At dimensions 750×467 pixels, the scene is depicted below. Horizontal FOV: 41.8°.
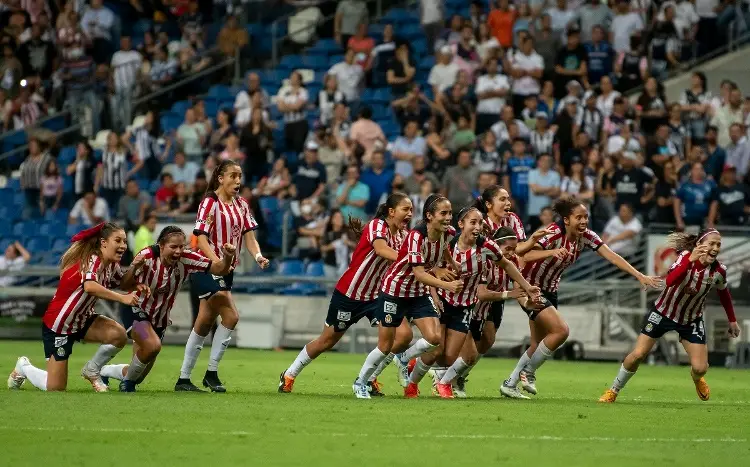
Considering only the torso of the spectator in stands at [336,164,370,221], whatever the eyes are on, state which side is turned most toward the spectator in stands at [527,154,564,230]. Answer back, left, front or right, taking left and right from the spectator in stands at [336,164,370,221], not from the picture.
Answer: left

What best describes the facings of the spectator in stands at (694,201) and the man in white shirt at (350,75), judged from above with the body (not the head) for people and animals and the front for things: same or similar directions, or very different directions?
same or similar directions

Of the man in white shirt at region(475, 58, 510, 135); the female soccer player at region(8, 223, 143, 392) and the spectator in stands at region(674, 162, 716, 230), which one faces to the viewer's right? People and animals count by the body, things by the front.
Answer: the female soccer player

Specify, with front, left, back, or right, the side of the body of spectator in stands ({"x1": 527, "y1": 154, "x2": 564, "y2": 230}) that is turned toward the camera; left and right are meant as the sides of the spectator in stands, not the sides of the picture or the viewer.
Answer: front

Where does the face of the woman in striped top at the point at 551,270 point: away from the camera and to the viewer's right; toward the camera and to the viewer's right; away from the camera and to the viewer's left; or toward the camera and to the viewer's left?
toward the camera and to the viewer's right

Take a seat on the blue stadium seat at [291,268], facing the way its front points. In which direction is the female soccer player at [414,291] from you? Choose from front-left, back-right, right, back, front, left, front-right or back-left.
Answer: front

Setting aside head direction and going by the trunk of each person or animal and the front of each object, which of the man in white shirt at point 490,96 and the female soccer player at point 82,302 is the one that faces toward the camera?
the man in white shirt

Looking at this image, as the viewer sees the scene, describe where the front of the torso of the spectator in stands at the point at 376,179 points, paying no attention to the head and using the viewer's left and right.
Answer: facing the viewer

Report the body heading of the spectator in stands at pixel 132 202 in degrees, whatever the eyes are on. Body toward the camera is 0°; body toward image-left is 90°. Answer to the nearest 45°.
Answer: approximately 0°

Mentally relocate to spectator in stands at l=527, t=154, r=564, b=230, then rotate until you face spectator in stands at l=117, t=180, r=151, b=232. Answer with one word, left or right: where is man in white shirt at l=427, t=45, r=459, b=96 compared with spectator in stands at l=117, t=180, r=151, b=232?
right

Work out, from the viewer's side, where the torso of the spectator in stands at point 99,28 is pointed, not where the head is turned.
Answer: toward the camera

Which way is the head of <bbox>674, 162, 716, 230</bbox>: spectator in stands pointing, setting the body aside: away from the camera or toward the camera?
toward the camera

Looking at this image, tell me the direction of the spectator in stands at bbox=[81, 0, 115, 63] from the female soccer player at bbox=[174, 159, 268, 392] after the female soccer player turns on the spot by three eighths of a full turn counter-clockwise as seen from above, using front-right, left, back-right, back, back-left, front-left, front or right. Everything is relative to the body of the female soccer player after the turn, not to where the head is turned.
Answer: front

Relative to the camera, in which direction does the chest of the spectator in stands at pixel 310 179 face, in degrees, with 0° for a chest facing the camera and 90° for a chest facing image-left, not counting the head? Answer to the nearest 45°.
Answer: approximately 0°
